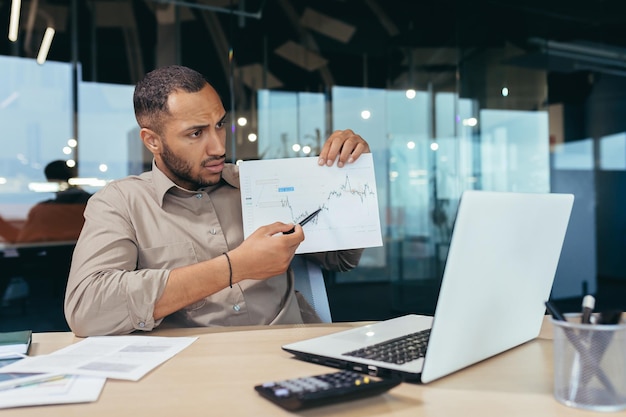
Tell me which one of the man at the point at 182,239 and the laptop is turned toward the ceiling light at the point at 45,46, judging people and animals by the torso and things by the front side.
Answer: the laptop

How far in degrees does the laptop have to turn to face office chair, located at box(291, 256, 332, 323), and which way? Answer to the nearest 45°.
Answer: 0° — it already faces it

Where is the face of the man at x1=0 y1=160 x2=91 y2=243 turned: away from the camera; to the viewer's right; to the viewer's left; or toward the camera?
away from the camera

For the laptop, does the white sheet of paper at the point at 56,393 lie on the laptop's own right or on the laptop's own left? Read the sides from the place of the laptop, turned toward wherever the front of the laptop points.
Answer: on the laptop's own left

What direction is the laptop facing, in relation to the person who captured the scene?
facing away from the viewer and to the left of the viewer

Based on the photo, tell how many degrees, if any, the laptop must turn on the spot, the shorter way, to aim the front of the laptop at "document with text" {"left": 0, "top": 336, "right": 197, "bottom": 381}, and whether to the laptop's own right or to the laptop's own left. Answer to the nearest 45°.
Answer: approximately 45° to the laptop's own left

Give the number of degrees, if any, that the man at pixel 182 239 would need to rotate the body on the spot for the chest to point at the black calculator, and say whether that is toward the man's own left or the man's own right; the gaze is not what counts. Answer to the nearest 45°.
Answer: approximately 45° to the man's own right

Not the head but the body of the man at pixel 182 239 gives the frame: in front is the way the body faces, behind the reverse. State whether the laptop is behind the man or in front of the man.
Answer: in front

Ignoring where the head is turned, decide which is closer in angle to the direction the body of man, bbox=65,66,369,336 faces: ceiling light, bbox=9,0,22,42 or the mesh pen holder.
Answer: the mesh pen holder

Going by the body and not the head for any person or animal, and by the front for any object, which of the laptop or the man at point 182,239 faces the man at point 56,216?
the laptop

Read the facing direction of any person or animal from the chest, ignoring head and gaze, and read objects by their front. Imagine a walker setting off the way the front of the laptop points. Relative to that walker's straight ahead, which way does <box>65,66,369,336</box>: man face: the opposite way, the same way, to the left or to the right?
the opposite way

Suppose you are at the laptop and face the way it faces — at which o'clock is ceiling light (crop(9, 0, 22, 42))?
The ceiling light is roughly at 12 o'clock from the laptop.

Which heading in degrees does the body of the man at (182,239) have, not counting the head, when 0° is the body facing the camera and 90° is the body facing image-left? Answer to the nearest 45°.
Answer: approximately 315°

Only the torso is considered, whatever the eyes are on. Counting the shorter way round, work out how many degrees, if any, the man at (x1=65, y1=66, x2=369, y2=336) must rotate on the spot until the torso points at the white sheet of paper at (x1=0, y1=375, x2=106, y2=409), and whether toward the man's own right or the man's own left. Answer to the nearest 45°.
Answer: approximately 45° to the man's own right

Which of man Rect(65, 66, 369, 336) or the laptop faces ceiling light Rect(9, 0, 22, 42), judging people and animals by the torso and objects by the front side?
the laptop

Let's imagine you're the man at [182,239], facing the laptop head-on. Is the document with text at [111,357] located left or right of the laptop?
right
